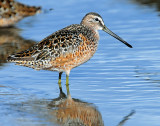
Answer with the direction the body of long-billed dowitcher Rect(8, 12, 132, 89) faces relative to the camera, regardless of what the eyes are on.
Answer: to the viewer's right
